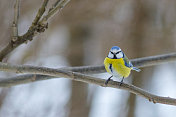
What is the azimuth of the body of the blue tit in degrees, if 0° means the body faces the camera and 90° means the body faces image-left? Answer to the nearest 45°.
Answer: approximately 45°

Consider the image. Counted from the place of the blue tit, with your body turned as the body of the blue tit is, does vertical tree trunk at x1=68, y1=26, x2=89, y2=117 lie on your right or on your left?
on your right
